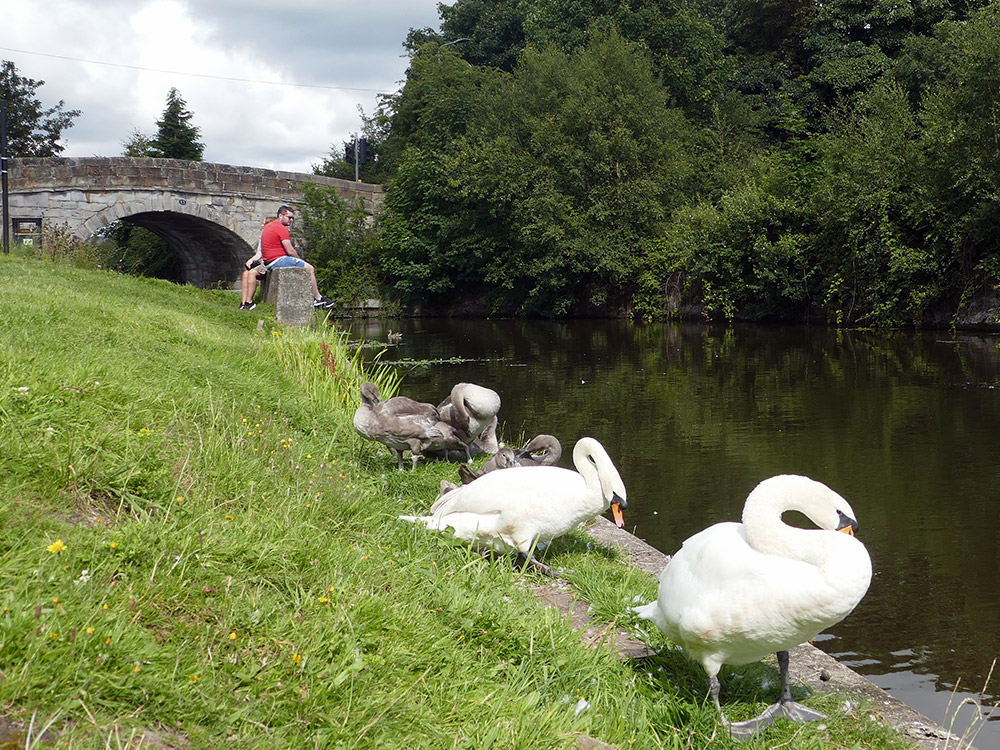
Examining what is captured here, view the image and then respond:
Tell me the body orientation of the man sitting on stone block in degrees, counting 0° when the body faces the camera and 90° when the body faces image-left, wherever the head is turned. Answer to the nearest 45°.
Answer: approximately 270°

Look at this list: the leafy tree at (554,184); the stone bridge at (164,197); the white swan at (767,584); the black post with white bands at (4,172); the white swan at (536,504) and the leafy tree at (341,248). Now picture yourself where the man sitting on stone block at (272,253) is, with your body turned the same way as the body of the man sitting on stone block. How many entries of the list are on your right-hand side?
2

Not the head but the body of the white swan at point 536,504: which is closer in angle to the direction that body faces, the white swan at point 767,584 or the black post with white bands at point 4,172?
the white swan

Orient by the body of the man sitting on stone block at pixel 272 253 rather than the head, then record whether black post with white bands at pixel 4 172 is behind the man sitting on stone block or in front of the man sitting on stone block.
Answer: behind

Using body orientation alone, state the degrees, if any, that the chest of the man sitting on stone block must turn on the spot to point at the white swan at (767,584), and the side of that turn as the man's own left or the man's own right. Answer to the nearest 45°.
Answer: approximately 90° to the man's own right

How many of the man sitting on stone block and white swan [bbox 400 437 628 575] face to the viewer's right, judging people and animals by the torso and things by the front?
2

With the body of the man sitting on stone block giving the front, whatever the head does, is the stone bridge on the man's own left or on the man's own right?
on the man's own left

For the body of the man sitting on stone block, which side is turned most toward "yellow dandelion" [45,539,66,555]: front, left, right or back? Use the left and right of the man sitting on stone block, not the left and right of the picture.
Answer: right

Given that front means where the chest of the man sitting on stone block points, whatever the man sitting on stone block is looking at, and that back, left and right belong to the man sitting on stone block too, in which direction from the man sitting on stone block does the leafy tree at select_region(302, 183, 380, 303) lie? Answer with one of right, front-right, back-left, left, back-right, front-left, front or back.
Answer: left

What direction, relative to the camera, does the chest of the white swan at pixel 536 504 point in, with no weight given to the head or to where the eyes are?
to the viewer's right

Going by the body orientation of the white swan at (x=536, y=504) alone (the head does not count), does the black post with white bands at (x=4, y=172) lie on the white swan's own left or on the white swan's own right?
on the white swan's own left

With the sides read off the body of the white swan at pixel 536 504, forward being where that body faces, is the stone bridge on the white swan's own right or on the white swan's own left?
on the white swan's own left

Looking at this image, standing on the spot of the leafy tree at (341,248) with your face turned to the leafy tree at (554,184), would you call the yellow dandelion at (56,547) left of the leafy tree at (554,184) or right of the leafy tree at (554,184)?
right
